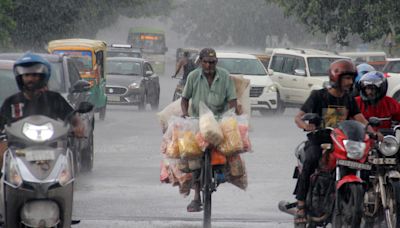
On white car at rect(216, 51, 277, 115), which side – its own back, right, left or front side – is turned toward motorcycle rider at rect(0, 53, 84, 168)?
front

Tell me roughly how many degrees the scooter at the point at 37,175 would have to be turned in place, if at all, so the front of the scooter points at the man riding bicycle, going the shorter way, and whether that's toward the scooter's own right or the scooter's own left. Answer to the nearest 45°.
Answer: approximately 135° to the scooter's own left

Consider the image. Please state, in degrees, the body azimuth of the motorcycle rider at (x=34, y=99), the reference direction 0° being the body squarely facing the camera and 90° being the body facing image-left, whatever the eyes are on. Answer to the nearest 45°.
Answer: approximately 0°

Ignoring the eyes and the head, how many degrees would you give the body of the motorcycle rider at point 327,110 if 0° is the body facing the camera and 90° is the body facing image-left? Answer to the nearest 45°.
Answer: approximately 315°

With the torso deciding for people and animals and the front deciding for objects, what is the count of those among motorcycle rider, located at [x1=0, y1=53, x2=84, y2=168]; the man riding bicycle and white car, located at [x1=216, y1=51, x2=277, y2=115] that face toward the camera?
3

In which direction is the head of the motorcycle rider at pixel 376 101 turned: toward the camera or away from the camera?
toward the camera

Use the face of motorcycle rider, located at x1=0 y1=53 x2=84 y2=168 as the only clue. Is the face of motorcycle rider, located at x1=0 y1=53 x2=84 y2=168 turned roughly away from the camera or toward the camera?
toward the camera

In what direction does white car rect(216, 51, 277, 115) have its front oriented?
toward the camera

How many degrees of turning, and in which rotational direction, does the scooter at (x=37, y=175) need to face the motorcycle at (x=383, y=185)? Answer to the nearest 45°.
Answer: approximately 90° to its left

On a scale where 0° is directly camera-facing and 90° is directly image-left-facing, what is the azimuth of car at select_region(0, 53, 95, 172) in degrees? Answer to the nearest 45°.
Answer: approximately 0°

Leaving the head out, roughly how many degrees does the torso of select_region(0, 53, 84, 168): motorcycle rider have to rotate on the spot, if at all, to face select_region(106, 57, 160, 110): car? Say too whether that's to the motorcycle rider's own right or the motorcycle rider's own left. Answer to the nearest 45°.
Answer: approximately 180°

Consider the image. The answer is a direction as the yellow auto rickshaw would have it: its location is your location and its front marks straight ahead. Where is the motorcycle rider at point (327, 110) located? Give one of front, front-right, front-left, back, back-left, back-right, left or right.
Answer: front-left
